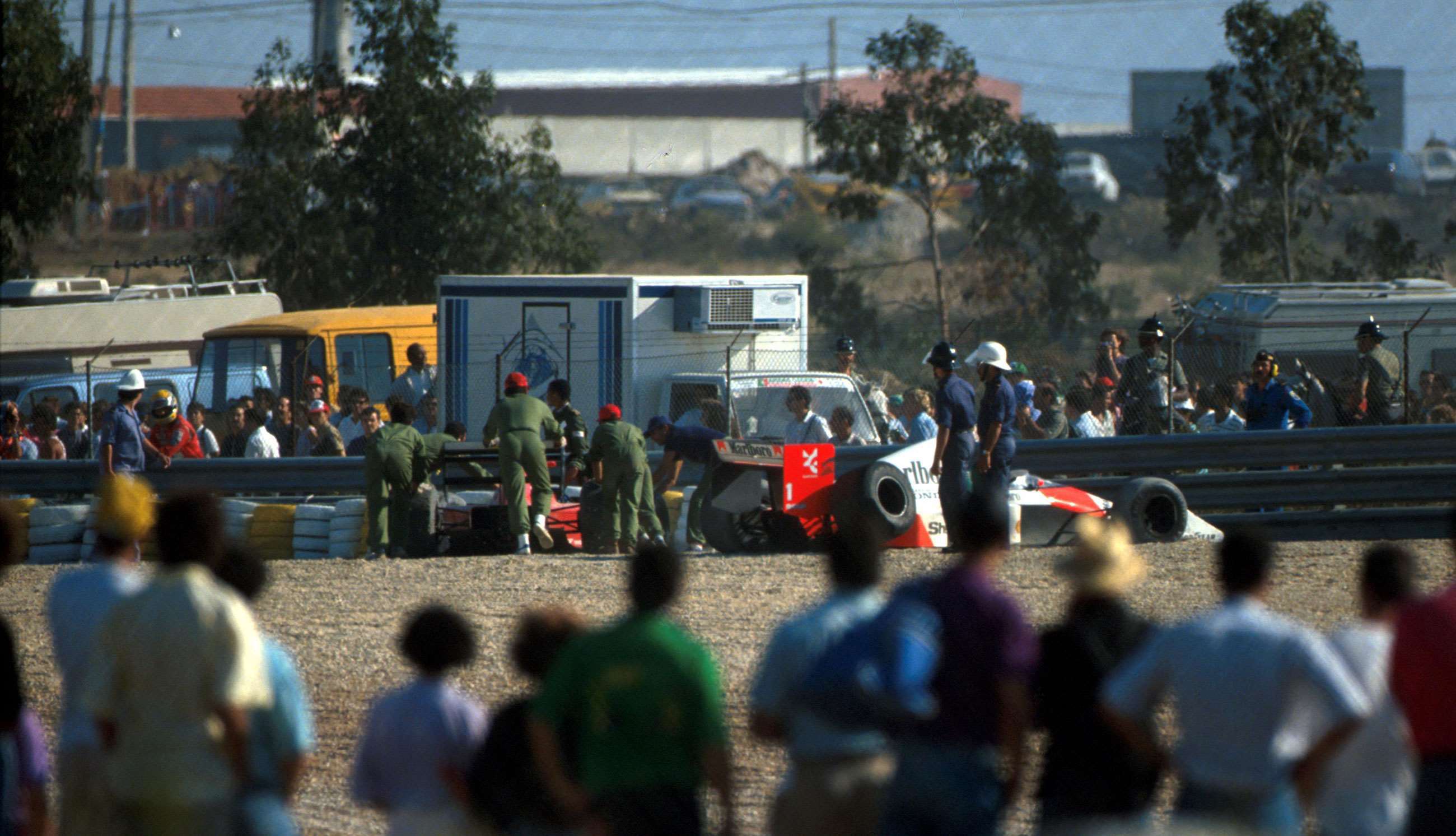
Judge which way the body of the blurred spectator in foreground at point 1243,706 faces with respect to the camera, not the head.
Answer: away from the camera

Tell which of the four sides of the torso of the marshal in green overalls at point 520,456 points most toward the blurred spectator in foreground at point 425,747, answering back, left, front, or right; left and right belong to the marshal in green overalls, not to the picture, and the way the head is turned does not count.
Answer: back

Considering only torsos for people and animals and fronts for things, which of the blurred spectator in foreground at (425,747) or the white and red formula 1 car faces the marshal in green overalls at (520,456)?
the blurred spectator in foreground

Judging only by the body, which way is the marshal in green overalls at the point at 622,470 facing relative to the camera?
away from the camera

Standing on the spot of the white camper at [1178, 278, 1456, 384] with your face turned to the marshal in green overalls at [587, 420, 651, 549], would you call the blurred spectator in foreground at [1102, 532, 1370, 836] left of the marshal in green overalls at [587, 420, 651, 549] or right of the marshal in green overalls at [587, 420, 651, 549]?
left

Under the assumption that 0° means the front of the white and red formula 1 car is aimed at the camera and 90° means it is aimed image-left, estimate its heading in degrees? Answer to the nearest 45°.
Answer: approximately 225°

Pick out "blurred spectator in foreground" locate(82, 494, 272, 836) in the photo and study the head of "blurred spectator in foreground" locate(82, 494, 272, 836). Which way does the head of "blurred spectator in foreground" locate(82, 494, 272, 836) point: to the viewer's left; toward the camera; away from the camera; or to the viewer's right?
away from the camera

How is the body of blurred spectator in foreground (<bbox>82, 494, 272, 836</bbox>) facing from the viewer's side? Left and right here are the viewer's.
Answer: facing away from the viewer

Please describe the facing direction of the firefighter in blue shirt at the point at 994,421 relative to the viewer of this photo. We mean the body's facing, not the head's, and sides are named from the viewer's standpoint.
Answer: facing to the left of the viewer

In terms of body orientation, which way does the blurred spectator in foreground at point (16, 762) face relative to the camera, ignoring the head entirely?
away from the camera

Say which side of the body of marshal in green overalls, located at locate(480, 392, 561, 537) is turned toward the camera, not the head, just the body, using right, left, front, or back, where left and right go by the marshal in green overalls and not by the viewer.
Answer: back
